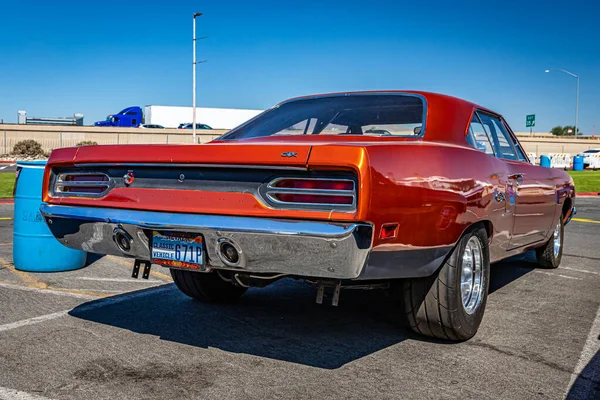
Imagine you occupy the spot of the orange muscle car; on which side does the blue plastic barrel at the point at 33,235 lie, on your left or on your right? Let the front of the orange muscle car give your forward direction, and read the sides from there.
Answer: on your left

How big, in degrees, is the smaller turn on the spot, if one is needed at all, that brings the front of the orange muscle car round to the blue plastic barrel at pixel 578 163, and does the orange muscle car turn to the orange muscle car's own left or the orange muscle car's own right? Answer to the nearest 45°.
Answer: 0° — it already faces it

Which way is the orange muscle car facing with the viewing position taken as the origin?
facing away from the viewer and to the right of the viewer
